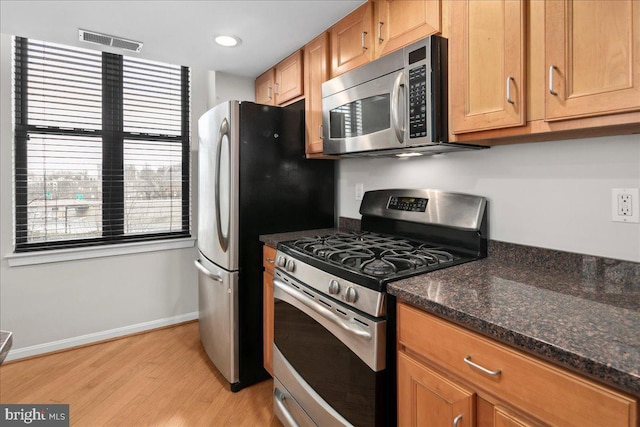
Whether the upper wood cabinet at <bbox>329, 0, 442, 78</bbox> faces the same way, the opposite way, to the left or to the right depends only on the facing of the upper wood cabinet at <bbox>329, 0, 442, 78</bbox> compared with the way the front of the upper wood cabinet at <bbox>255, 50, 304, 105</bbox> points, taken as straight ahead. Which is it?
the same way

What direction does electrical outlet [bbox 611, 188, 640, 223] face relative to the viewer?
toward the camera

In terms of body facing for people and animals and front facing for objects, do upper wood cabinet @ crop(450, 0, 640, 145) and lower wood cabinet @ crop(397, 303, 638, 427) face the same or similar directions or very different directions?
same or similar directions

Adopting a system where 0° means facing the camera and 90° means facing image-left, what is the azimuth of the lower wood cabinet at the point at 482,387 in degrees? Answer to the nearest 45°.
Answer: approximately 45°

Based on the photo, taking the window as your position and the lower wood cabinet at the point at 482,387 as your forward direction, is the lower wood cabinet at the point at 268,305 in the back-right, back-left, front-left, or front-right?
front-left

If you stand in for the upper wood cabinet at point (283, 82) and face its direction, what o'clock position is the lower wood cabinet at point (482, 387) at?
The lower wood cabinet is roughly at 10 o'clock from the upper wood cabinet.

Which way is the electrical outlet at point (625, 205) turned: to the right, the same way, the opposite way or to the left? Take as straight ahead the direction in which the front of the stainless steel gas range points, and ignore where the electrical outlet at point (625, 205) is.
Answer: the same way

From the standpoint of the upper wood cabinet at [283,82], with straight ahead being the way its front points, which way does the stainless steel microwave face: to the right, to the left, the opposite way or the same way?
the same way

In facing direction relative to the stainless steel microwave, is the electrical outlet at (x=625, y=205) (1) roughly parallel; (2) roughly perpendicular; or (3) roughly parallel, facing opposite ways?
roughly parallel
